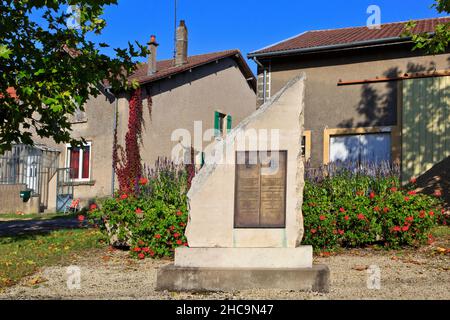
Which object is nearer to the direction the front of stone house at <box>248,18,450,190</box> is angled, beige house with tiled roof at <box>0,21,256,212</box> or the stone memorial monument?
the stone memorial monument

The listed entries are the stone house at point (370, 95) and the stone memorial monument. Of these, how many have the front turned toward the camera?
2

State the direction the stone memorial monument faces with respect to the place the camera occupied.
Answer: facing the viewer

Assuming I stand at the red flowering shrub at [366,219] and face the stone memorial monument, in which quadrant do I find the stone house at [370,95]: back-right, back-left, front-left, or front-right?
back-right

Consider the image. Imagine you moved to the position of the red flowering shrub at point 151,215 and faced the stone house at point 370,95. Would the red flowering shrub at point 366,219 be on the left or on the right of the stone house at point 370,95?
right

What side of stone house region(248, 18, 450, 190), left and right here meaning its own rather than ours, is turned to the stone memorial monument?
front

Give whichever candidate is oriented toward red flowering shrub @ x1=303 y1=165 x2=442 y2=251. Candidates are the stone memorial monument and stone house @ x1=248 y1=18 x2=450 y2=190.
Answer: the stone house

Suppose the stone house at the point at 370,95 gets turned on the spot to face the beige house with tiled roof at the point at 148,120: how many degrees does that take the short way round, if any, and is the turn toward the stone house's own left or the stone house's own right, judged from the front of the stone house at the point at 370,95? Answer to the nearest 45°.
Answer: approximately 135° to the stone house's own right

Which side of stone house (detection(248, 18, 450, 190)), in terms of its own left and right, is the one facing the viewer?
front

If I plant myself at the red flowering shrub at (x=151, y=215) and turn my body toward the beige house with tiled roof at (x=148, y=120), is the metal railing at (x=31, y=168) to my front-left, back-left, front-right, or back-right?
front-left

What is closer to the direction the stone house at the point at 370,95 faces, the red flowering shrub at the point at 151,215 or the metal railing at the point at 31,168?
the red flowering shrub

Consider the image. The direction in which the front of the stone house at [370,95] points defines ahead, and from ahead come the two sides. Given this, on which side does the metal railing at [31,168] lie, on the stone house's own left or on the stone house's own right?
on the stone house's own right

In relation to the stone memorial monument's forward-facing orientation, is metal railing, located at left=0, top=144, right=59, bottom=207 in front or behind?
behind

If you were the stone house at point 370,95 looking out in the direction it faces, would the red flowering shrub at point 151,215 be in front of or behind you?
in front

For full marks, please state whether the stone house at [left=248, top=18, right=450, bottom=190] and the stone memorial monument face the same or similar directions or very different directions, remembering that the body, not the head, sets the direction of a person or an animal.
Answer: same or similar directions

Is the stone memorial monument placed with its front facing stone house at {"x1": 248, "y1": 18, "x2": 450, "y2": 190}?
no

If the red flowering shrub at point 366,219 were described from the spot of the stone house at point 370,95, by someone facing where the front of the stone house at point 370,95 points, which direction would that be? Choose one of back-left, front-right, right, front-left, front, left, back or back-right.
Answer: front
